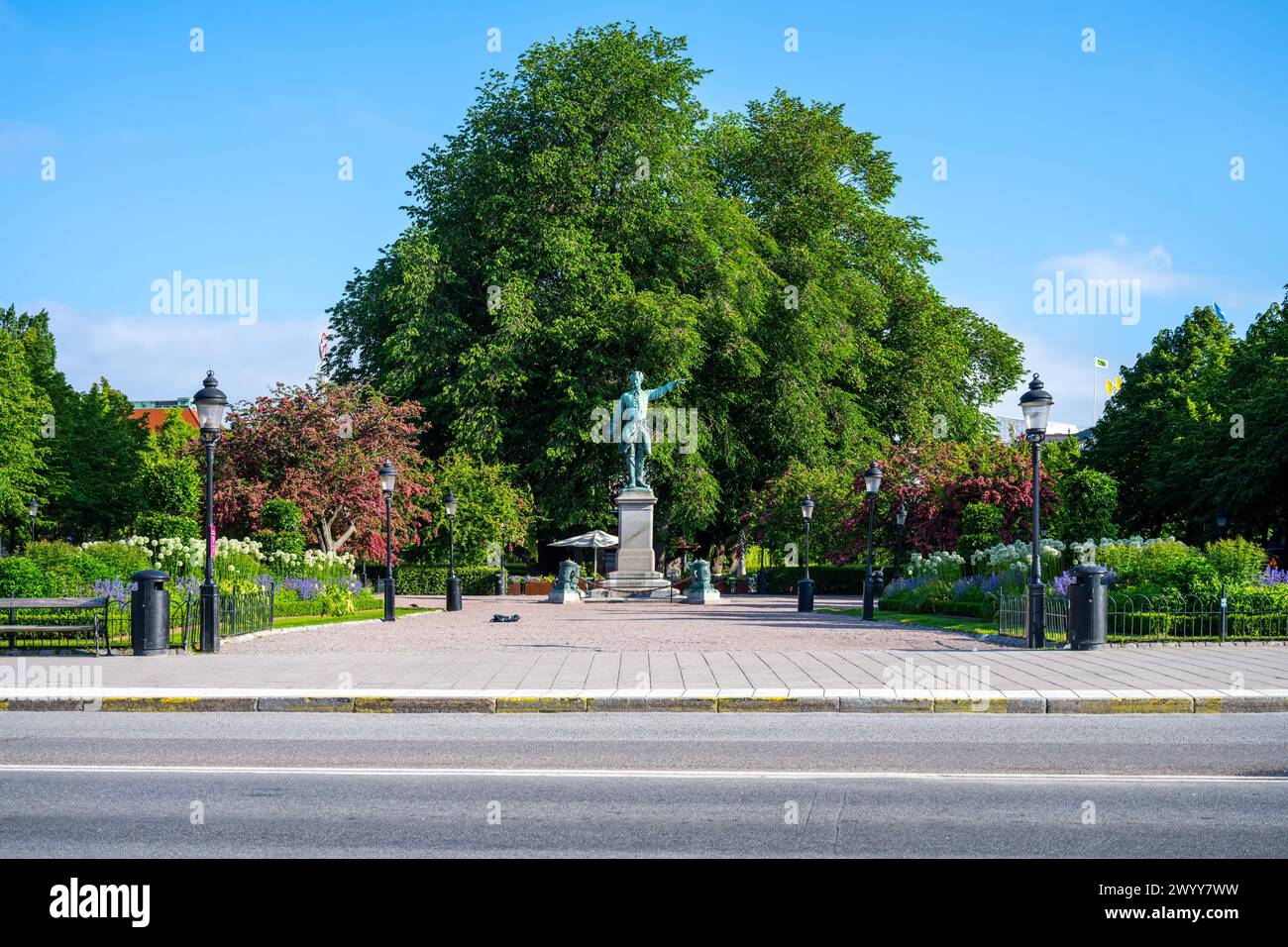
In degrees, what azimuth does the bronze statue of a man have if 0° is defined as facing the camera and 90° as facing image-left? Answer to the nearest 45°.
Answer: approximately 0°

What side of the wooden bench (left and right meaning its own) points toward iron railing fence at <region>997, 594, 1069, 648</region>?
left

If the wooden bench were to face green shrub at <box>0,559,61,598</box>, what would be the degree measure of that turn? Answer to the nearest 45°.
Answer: approximately 180°

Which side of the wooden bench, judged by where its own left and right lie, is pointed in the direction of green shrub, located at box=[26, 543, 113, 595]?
back

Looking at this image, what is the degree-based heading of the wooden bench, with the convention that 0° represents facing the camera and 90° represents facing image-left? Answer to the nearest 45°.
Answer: approximately 0°

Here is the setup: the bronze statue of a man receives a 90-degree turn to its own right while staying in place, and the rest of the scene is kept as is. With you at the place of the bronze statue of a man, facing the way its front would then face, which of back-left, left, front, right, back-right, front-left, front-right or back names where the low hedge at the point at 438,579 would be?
front-right

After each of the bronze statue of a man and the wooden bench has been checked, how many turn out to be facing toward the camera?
2

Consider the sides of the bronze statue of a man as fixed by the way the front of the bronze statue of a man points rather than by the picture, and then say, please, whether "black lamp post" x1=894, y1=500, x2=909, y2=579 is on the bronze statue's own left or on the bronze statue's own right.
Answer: on the bronze statue's own left
